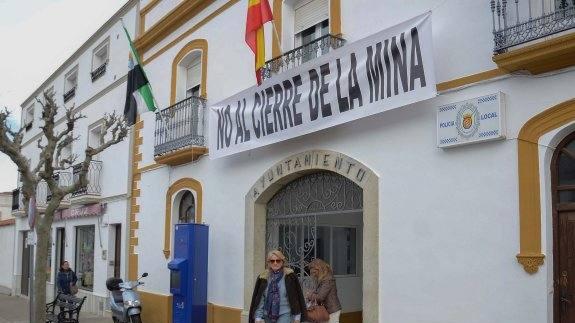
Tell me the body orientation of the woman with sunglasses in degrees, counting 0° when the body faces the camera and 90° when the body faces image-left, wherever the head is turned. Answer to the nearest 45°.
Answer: approximately 0°

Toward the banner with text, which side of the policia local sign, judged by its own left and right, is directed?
right

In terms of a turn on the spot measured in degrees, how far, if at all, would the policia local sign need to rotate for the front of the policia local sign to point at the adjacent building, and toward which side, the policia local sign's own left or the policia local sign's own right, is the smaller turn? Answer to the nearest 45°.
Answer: approximately 90° to the policia local sign's own right

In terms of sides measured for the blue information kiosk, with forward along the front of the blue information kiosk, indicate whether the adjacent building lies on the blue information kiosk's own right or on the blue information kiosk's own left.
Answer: on the blue information kiosk's own right

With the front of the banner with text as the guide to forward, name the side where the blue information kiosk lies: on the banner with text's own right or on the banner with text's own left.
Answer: on the banner with text's own right

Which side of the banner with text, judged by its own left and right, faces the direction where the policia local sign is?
left
